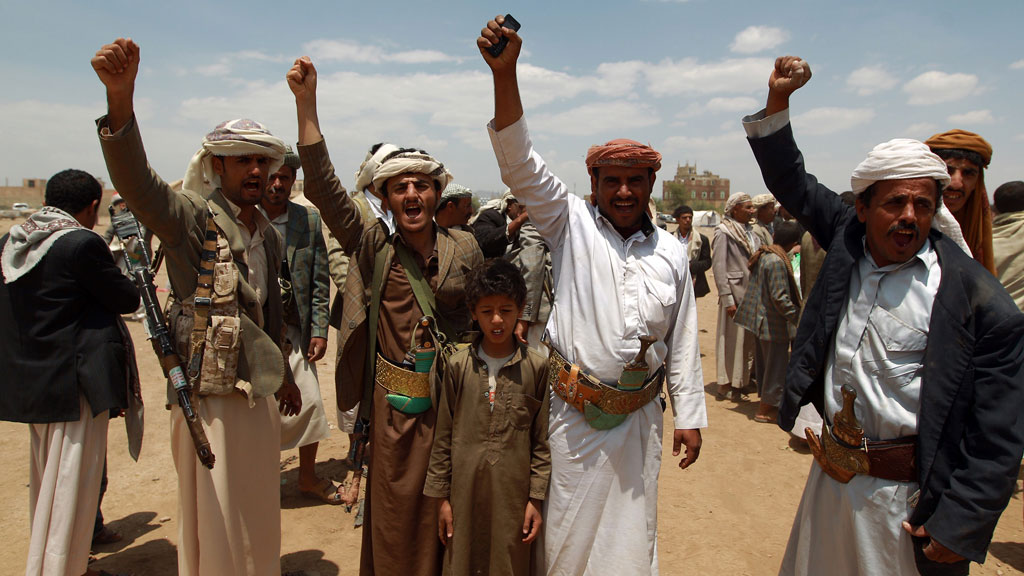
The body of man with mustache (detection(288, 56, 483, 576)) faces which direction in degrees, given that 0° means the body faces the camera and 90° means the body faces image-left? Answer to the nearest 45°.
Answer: approximately 0°

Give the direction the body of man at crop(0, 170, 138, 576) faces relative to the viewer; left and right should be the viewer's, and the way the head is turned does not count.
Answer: facing away from the viewer and to the right of the viewer

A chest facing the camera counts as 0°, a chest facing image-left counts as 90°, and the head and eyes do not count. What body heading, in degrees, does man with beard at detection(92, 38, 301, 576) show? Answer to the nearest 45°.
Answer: approximately 315°

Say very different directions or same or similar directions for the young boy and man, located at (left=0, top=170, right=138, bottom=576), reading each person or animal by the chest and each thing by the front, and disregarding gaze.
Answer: very different directions

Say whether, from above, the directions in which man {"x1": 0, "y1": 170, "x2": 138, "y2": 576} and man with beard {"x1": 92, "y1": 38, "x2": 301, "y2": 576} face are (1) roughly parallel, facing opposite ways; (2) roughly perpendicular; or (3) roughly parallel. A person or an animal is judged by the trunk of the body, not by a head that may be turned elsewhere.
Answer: roughly perpendicular

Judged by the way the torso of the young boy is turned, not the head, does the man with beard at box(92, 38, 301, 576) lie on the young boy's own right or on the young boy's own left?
on the young boy's own right
